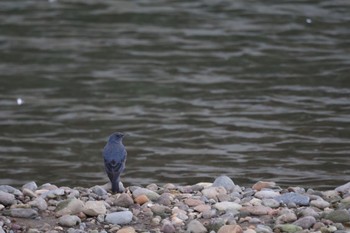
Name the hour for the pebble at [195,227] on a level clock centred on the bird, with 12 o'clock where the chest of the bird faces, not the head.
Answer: The pebble is roughly at 5 o'clock from the bird.

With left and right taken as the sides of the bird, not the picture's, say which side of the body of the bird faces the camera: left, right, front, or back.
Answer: back

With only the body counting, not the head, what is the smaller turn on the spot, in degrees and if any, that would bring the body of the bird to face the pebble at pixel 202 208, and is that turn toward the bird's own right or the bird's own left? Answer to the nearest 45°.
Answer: approximately 135° to the bird's own right

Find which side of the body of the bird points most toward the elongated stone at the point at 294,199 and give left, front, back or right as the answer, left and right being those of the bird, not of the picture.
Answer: right

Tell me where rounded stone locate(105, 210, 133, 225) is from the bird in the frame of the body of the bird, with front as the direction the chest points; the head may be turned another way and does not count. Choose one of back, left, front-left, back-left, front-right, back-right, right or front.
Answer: back

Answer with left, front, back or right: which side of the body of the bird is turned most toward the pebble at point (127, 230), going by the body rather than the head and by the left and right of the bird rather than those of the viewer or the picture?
back

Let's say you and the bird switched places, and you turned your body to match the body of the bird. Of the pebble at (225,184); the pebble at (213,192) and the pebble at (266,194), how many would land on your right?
3

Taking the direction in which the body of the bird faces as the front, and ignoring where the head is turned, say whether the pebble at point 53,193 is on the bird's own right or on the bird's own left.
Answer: on the bird's own left

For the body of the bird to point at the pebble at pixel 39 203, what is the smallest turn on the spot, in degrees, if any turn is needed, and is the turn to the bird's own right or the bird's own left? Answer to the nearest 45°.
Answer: approximately 135° to the bird's own left

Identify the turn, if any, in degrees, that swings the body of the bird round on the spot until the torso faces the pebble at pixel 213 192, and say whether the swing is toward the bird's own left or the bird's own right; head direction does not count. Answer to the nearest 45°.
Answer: approximately 90° to the bird's own right

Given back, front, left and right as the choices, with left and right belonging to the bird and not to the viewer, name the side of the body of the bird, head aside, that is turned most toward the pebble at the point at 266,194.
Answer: right

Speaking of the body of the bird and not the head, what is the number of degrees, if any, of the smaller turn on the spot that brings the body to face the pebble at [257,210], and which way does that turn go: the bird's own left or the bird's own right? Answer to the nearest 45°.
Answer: approximately 135° to the bird's own right
